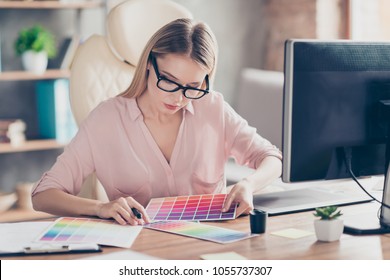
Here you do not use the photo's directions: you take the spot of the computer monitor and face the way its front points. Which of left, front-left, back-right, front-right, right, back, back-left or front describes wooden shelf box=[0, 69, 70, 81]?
front

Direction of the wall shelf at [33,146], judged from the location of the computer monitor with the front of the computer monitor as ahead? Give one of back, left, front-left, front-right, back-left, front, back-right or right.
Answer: front

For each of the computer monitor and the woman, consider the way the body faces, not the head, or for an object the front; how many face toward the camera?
1

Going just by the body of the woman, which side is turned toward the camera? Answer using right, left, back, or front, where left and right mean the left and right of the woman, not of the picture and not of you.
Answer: front

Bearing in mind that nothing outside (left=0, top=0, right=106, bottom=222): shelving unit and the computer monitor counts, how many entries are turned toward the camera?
1

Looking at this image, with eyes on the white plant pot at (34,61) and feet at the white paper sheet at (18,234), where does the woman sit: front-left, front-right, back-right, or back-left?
front-right

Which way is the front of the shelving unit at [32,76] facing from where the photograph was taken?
facing the viewer

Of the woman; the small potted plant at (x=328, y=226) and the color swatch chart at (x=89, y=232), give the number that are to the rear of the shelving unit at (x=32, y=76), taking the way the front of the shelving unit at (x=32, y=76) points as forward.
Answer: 0

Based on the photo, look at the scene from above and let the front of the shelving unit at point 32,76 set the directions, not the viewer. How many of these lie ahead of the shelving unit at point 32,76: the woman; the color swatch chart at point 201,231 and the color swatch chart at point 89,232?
3

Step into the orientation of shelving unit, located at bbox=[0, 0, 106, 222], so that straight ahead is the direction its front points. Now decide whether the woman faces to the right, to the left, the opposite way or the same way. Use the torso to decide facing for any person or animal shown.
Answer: the same way

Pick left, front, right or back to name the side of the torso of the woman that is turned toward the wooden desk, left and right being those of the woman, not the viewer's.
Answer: front

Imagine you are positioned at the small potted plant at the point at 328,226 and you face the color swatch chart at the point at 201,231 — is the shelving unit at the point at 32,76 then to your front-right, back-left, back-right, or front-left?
front-right

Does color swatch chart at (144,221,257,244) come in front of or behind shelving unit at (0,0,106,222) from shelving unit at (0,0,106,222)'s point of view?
in front

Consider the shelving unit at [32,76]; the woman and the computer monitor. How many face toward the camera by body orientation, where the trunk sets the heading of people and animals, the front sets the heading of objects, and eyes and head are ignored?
2

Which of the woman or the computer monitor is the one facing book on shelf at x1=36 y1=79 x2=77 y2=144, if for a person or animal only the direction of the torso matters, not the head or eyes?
the computer monitor

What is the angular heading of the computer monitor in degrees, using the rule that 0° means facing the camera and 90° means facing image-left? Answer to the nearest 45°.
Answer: approximately 135°

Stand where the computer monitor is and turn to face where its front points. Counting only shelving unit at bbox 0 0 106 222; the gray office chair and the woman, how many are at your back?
0
